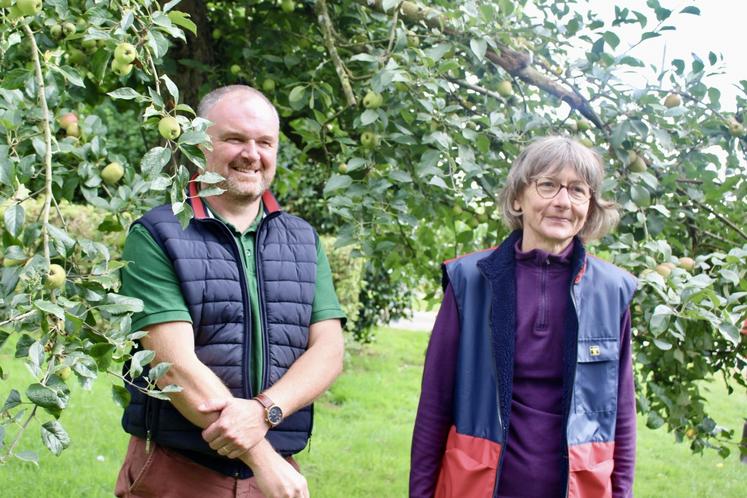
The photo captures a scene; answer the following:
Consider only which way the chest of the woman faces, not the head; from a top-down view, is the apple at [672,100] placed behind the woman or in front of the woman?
behind

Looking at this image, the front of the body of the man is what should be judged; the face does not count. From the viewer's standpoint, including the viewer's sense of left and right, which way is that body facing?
facing the viewer and to the right of the viewer

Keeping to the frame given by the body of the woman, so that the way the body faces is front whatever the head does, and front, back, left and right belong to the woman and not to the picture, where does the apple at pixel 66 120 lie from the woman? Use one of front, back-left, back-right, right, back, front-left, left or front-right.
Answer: right

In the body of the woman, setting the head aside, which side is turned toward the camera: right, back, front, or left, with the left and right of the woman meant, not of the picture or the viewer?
front

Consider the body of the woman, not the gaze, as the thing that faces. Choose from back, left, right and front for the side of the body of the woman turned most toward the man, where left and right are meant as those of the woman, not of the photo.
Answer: right

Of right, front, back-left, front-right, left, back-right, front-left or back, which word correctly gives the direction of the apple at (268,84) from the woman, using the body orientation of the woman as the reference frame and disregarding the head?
back-right

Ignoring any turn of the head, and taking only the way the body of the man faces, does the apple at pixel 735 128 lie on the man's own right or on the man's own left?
on the man's own left

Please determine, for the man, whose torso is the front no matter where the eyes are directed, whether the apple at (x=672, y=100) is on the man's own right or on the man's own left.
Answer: on the man's own left

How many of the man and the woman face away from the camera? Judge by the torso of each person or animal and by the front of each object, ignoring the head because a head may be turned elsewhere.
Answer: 0

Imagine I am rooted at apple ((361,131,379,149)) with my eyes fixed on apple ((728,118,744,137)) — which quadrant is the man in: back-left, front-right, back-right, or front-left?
back-right

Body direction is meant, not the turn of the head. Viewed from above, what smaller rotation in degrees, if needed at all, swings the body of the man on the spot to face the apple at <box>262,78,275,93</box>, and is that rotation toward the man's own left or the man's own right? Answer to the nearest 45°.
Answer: approximately 135° to the man's own left
